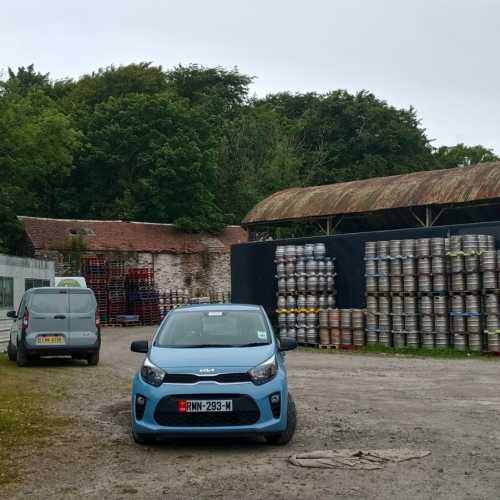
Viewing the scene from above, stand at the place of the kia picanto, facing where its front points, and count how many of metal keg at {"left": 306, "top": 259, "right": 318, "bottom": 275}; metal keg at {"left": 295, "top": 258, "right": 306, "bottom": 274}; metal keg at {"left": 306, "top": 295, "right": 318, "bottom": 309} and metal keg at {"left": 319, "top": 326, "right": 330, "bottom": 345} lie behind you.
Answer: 4

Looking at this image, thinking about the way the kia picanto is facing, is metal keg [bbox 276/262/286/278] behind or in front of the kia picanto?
behind

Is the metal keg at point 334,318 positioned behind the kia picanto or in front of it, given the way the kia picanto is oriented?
behind

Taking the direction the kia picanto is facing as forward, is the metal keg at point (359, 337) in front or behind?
behind

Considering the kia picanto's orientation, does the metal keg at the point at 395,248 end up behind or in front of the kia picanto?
behind

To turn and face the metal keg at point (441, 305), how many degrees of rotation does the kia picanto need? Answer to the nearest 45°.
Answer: approximately 135° to its left

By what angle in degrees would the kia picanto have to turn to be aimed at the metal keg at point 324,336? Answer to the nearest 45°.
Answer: approximately 180°

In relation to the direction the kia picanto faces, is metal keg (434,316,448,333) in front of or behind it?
behind

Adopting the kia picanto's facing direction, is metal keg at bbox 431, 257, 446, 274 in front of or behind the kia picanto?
behind

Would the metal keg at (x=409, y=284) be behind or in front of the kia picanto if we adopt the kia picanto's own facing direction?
behind

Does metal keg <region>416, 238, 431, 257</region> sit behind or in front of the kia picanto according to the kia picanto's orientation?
behind

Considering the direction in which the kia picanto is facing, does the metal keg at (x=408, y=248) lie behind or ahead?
behind

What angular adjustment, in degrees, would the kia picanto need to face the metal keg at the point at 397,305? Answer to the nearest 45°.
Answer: approximately 180°

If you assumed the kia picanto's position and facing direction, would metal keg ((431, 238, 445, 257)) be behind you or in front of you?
behind

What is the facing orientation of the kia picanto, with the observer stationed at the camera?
facing the viewer

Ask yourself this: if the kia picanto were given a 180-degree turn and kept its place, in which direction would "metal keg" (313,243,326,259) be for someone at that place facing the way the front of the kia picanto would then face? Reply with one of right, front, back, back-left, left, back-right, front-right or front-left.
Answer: front

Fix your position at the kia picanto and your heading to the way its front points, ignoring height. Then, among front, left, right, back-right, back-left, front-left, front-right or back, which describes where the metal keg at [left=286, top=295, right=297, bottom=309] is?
back
